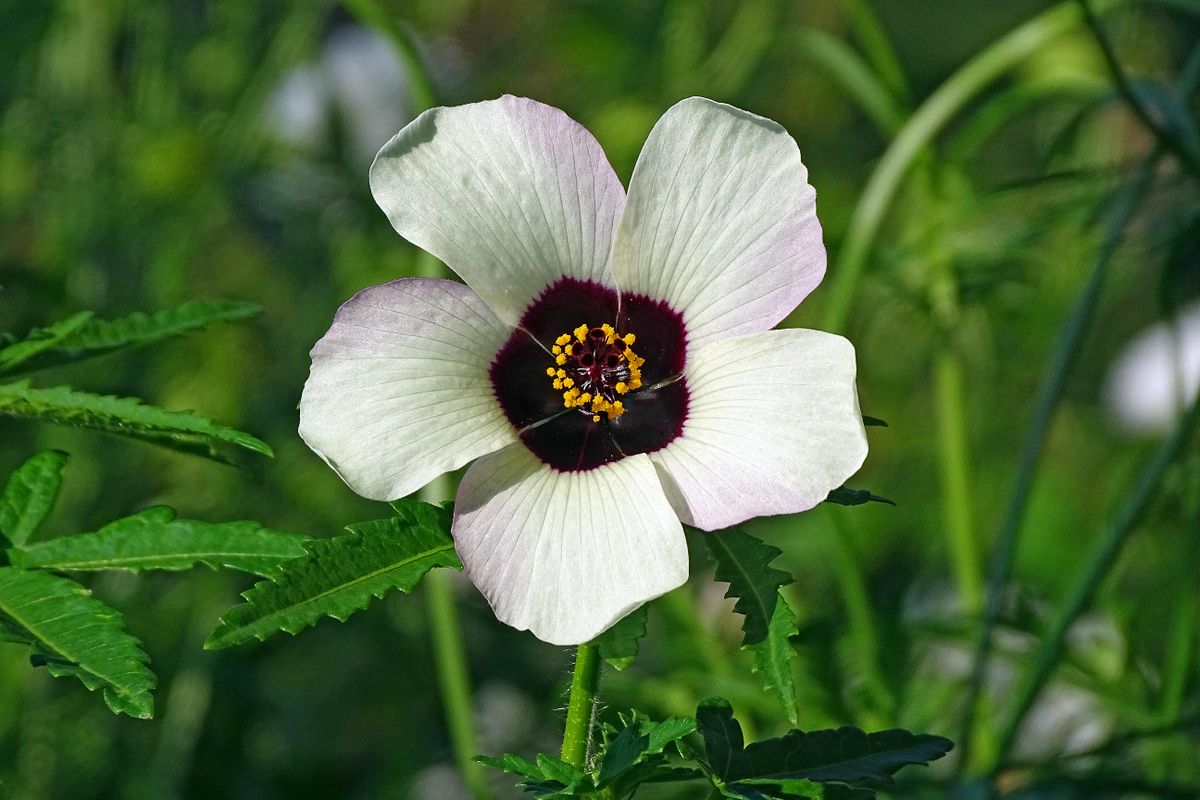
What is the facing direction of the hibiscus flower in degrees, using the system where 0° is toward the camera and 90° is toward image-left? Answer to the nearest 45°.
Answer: approximately 0°
